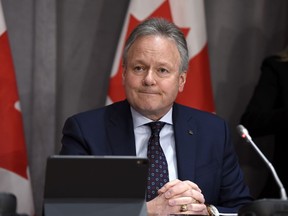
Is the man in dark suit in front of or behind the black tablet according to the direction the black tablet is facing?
in front

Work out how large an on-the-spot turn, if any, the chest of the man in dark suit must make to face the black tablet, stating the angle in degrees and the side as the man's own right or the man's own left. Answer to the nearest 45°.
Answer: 0° — they already face it

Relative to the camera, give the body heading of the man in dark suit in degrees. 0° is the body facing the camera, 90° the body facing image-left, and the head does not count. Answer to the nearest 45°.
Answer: approximately 0°

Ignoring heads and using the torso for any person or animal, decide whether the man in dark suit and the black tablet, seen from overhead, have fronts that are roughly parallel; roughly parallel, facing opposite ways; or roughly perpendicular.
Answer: roughly parallel, facing opposite ways

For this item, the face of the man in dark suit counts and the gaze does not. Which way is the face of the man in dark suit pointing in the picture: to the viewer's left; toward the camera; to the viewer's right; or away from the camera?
toward the camera

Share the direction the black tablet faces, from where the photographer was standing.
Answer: facing away from the viewer

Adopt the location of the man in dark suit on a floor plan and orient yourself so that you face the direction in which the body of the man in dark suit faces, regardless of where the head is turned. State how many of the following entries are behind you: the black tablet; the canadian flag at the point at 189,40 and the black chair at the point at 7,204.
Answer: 1

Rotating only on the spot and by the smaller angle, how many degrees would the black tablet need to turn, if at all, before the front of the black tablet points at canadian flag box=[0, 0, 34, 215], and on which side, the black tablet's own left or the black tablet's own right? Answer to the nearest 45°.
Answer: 0° — it already faces it

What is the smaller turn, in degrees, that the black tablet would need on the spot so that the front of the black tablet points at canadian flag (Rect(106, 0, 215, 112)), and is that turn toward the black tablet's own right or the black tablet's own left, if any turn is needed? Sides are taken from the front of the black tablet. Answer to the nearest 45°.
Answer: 0° — it already faces it

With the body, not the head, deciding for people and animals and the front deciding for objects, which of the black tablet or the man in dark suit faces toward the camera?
the man in dark suit

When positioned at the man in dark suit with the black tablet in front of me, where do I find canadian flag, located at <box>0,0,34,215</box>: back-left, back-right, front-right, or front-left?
back-right

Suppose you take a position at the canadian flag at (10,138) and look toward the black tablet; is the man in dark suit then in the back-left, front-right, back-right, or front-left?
front-left

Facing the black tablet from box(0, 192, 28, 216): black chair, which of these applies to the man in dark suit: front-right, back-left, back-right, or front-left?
front-left

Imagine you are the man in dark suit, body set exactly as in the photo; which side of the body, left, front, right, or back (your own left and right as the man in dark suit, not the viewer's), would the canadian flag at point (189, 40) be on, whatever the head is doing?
back

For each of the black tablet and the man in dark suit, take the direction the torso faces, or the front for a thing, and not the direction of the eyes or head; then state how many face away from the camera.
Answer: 1
